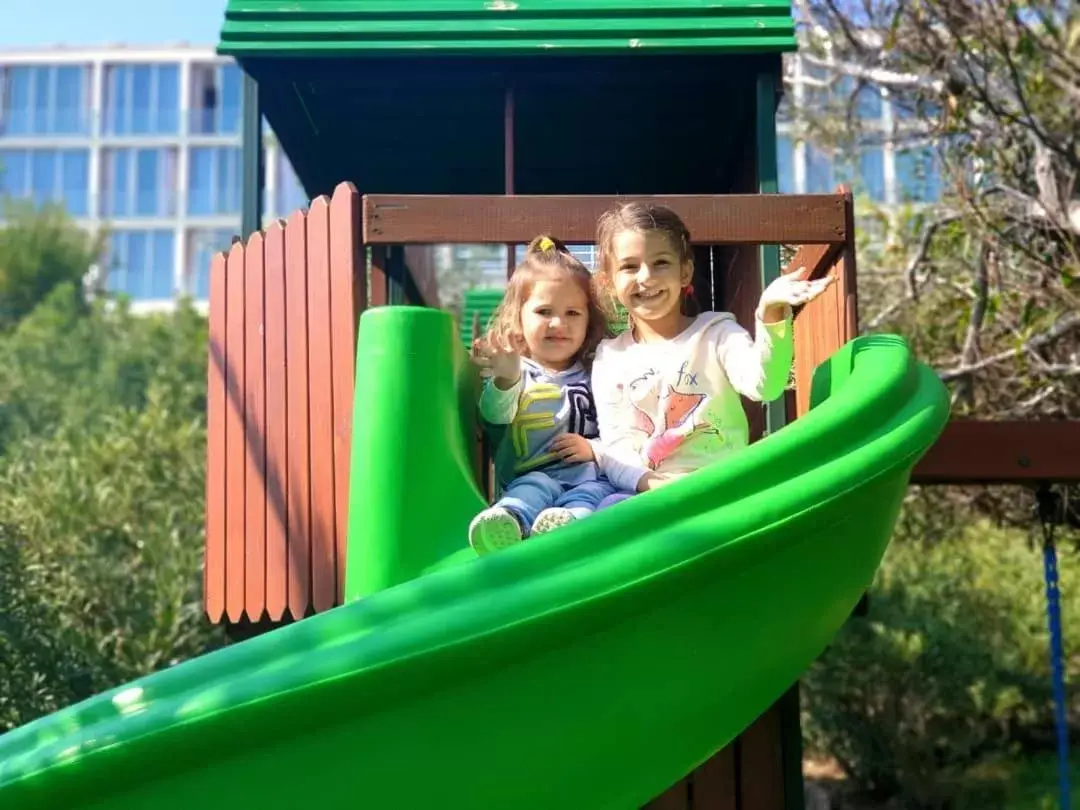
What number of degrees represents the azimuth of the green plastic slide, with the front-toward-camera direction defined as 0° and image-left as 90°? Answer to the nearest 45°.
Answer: approximately 90°

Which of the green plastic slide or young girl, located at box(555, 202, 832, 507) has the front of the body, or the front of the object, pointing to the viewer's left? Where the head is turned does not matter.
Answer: the green plastic slide
